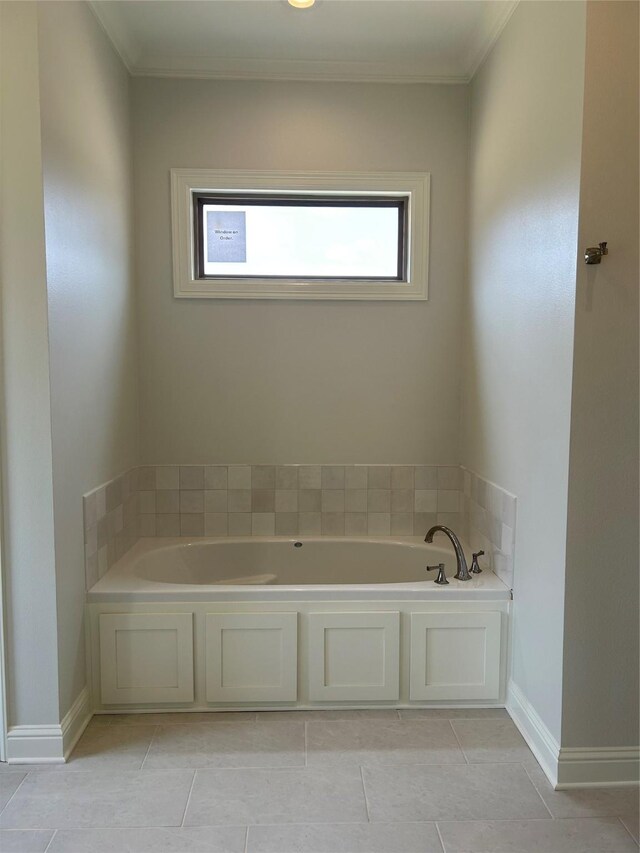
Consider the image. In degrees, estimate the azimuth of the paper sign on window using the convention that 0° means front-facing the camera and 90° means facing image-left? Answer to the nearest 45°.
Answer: approximately 0°

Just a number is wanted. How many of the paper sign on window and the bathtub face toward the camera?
2
